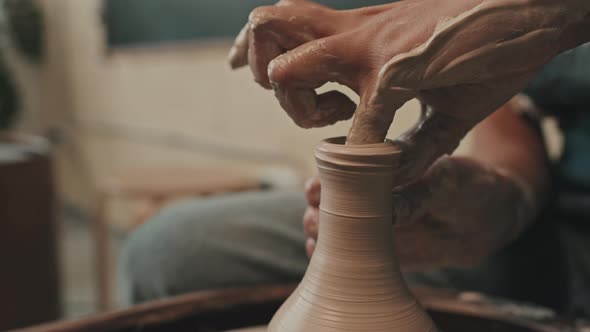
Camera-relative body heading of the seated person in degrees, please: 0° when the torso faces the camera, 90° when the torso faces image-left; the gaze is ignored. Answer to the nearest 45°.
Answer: approximately 90°
